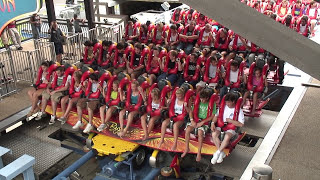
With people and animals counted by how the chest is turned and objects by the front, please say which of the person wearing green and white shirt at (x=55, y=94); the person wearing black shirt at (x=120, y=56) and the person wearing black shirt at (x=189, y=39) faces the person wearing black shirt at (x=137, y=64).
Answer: the person wearing black shirt at (x=189, y=39)

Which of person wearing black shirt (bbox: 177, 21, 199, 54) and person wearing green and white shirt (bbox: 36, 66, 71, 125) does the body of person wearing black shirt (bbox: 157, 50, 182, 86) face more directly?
the person wearing green and white shirt

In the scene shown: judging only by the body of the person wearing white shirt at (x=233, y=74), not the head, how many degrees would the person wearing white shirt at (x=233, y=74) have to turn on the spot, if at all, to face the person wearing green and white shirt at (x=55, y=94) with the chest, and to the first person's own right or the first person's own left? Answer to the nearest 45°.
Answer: approximately 45° to the first person's own right

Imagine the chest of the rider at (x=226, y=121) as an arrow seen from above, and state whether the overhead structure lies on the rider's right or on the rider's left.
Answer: on the rider's left

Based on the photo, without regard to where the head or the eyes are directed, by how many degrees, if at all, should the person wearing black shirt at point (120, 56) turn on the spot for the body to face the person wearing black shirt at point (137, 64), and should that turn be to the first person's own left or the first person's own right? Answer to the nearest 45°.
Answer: approximately 90° to the first person's own left

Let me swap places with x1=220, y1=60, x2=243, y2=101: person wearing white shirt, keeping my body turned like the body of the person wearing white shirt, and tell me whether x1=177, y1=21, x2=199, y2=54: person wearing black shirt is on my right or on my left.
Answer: on my right

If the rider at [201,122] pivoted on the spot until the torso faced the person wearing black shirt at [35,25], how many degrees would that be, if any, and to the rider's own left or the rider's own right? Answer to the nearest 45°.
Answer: approximately 90° to the rider's own right

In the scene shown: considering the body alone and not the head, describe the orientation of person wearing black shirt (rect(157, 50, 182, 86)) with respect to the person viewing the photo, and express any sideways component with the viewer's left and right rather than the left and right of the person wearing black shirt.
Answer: facing the viewer and to the left of the viewer

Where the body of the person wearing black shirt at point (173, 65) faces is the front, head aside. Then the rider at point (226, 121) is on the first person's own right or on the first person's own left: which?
on the first person's own left

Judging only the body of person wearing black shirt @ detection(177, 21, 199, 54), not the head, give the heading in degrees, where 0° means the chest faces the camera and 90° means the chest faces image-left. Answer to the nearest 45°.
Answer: approximately 45°

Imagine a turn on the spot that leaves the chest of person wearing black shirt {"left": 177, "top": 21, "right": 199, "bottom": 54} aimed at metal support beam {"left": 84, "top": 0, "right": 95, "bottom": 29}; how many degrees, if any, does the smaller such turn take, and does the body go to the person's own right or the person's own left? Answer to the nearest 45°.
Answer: approximately 90° to the person's own right

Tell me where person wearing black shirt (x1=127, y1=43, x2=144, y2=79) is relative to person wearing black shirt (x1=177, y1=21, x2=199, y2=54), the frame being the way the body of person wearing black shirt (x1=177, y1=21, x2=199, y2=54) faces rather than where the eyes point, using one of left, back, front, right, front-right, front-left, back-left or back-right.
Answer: front
